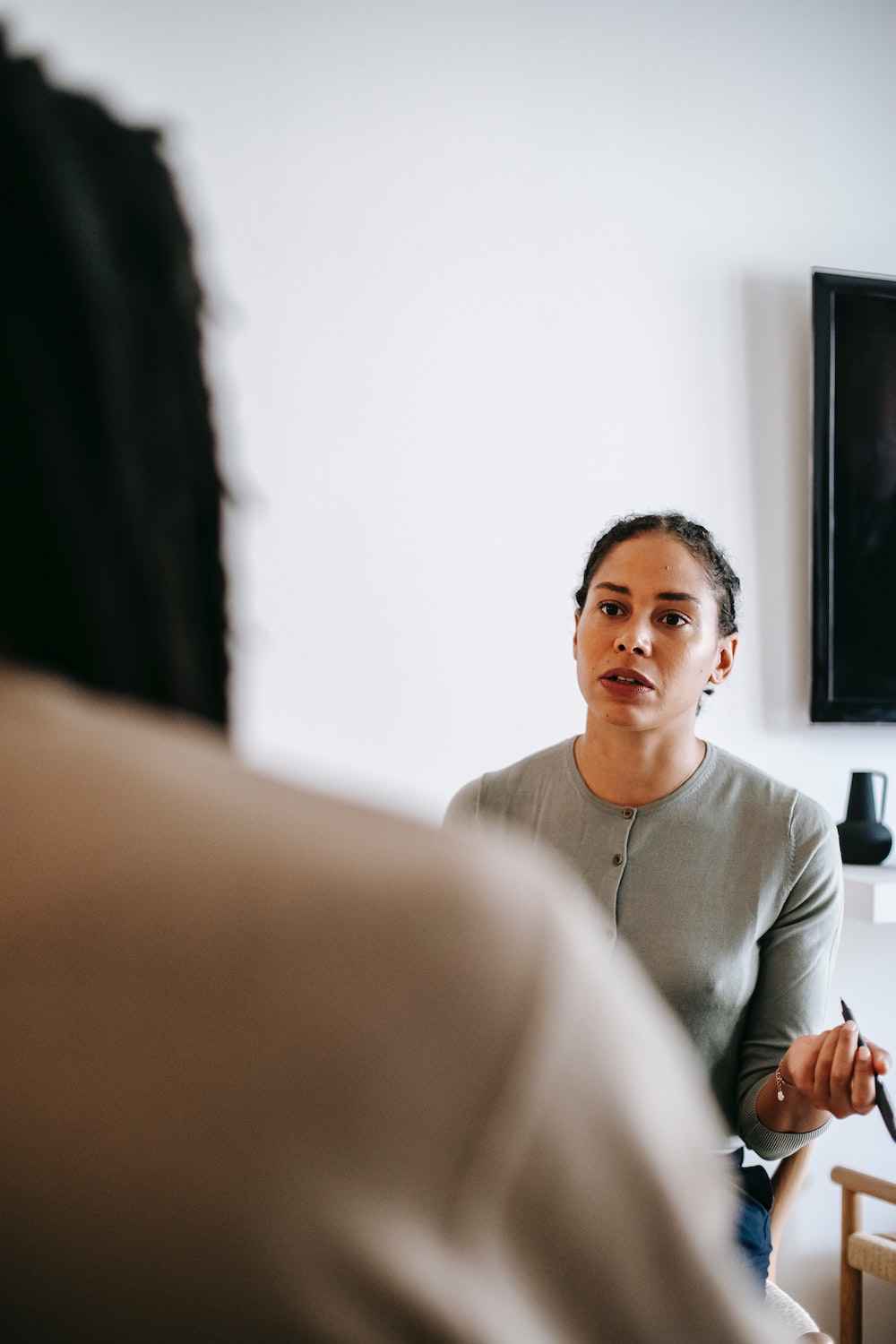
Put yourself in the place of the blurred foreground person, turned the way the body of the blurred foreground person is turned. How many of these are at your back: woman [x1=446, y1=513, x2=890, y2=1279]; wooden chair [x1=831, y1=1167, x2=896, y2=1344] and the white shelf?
0

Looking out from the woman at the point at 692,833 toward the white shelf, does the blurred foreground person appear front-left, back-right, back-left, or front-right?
back-right

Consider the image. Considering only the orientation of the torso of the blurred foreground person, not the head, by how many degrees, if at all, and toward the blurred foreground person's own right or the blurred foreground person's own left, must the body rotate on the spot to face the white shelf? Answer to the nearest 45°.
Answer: approximately 45° to the blurred foreground person's own right

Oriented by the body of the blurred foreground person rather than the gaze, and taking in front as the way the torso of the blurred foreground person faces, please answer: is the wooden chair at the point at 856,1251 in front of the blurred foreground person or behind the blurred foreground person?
in front

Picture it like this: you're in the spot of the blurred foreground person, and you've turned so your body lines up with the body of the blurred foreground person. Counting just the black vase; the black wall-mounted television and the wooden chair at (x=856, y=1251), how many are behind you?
0

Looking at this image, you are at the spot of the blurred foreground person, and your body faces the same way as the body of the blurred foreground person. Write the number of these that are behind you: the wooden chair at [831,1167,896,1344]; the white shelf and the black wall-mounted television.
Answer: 0

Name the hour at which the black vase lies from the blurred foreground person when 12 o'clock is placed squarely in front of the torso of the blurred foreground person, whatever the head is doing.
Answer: The black vase is roughly at 1 o'clock from the blurred foreground person.

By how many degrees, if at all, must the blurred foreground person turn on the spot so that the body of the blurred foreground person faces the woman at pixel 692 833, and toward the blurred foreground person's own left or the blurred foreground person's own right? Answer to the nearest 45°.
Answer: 0° — they already face them

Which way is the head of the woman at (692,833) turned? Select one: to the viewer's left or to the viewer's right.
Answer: to the viewer's left

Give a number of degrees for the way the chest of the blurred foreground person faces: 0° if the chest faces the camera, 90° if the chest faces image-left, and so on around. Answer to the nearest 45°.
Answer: approximately 180°
